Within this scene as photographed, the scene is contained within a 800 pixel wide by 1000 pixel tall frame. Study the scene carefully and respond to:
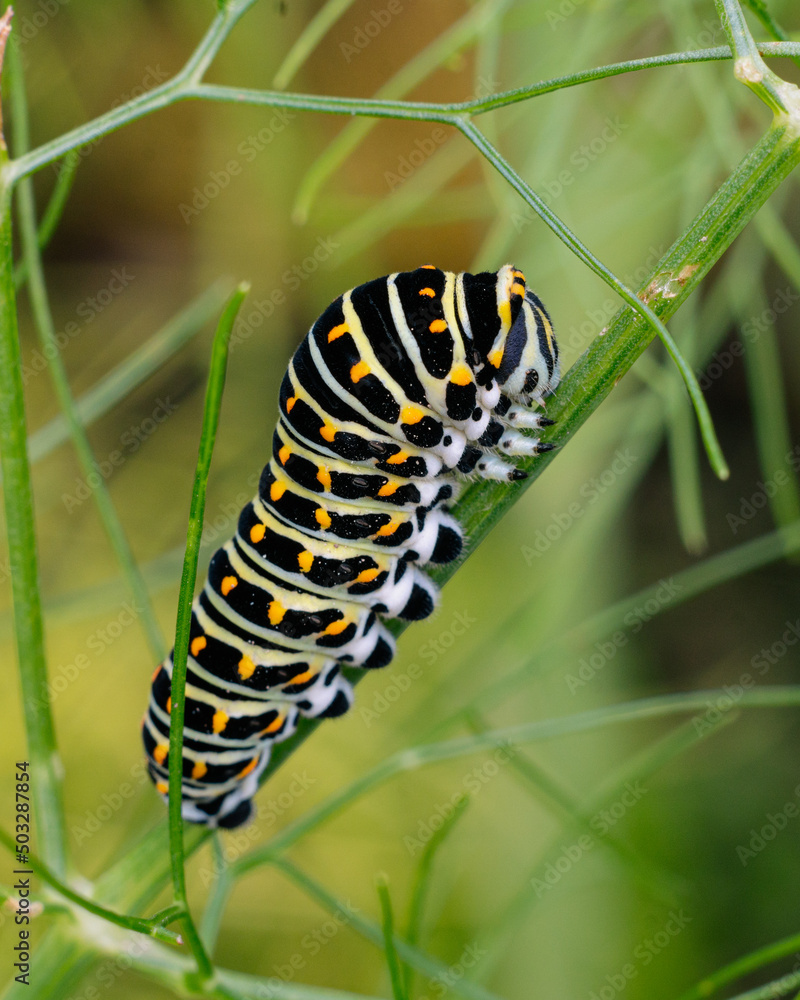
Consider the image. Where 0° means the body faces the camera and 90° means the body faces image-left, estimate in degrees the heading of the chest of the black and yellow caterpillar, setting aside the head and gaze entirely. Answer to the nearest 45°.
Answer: approximately 270°

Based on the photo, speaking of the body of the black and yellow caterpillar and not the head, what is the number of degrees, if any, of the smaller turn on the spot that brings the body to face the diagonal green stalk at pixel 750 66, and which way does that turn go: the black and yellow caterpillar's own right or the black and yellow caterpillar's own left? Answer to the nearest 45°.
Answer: approximately 45° to the black and yellow caterpillar's own right

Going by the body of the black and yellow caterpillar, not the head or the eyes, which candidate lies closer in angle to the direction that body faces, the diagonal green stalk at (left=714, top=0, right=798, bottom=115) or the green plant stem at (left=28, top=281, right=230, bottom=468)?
the diagonal green stalk
